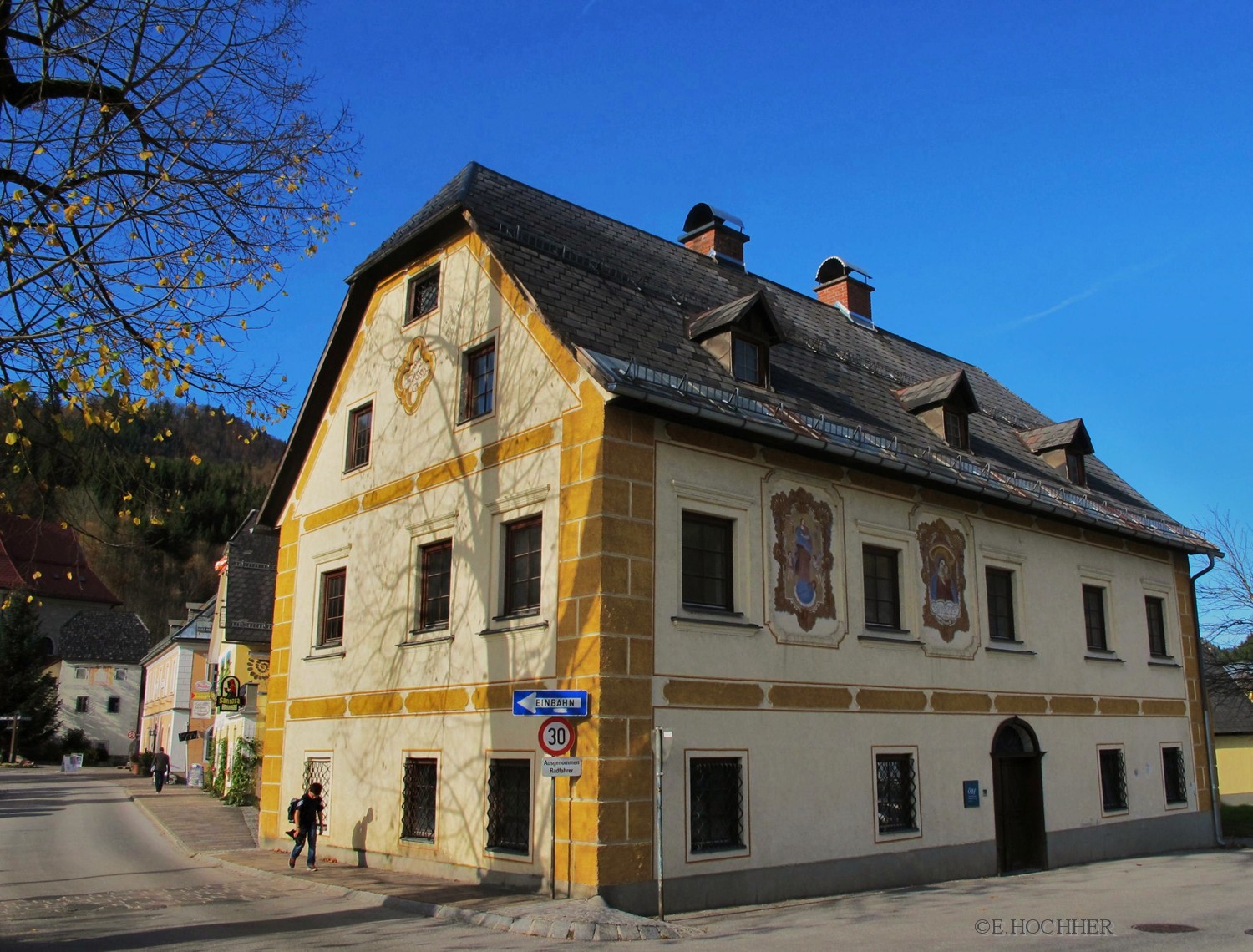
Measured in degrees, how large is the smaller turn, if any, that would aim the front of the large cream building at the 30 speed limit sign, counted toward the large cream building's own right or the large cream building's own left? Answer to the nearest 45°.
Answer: approximately 45° to the large cream building's own right

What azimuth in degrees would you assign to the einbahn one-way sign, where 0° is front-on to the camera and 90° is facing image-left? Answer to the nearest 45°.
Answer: approximately 0°

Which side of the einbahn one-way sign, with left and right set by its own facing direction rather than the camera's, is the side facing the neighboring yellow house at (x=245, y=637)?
back

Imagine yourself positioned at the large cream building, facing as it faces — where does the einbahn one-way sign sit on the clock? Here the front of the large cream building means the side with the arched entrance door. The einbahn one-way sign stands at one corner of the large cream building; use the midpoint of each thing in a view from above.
The einbahn one-way sign is roughly at 2 o'clock from the large cream building.

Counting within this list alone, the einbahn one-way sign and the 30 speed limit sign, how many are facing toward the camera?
2

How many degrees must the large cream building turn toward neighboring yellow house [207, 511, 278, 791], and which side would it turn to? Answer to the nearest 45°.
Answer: approximately 180°

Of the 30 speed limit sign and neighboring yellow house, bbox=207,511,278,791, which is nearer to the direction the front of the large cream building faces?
the 30 speed limit sign
